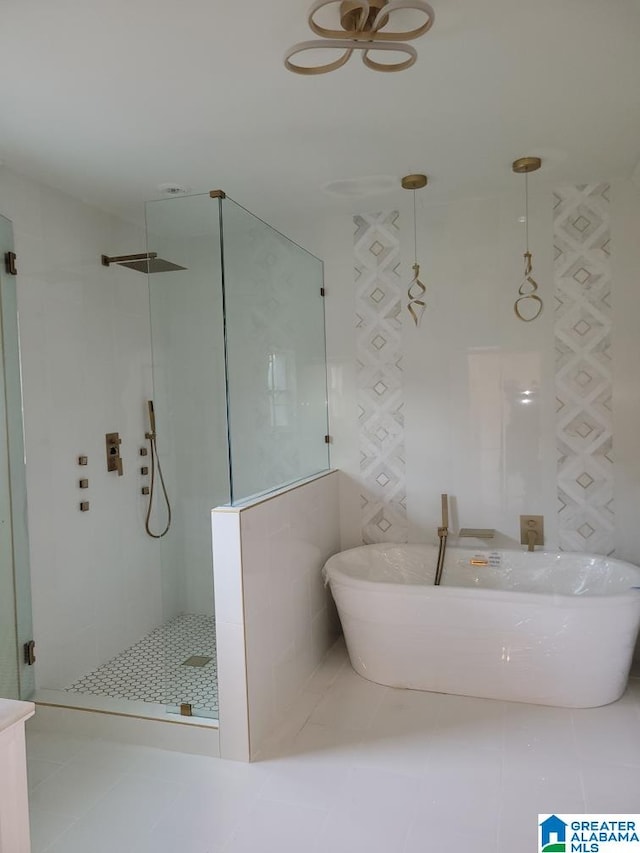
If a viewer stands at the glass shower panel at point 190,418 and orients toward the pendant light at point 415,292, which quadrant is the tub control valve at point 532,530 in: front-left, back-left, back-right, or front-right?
front-right

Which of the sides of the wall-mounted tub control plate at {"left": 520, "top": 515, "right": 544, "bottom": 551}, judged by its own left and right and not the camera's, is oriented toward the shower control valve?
right

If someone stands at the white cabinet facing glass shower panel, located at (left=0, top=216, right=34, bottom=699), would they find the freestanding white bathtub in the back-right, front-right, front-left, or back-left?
front-right

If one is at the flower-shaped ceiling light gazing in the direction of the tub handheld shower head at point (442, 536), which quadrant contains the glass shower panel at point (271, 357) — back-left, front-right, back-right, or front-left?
front-left

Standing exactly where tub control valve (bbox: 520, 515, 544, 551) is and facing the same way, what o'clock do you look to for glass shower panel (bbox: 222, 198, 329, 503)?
The glass shower panel is roughly at 2 o'clock from the tub control valve.

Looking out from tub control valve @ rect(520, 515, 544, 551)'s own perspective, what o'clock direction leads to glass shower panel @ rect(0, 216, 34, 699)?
The glass shower panel is roughly at 2 o'clock from the tub control valve.

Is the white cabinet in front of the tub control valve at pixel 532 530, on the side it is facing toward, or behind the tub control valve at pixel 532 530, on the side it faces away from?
in front

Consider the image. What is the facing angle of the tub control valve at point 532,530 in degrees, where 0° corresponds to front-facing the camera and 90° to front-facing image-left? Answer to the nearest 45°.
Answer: approximately 0°

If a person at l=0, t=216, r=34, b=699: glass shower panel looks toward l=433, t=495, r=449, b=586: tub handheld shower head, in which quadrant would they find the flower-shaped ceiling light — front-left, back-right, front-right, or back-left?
front-right
